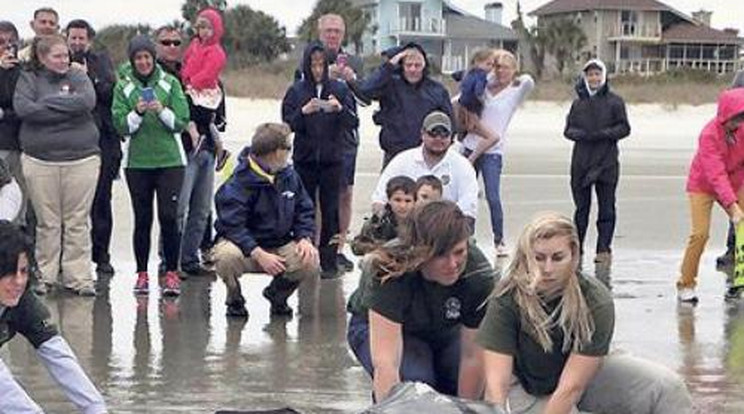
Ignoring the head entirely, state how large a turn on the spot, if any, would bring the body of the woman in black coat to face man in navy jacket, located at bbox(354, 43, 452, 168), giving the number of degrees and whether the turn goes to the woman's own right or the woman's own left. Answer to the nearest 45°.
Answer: approximately 45° to the woman's own right

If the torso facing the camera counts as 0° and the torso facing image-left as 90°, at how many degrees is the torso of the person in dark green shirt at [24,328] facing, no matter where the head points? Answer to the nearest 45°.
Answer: approximately 315°

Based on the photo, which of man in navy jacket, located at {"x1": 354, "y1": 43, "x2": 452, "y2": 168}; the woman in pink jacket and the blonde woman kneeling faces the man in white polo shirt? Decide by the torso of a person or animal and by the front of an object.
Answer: the man in navy jacket

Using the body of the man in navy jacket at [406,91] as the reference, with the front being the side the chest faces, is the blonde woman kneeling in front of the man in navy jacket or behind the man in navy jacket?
in front

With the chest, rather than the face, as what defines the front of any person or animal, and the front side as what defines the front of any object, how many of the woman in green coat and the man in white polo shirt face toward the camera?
2

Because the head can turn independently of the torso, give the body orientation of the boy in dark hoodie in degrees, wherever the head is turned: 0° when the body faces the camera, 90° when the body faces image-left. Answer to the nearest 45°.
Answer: approximately 0°

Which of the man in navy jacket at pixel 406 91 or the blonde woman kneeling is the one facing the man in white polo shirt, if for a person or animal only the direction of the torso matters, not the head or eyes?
the man in navy jacket

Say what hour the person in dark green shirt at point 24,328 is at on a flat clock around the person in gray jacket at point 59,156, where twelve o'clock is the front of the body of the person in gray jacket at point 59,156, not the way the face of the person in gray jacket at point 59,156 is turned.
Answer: the person in dark green shirt at point 24,328 is roughly at 12 o'clock from the person in gray jacket at point 59,156.

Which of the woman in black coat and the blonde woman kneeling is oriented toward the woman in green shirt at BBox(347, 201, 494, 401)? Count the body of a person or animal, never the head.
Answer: the woman in black coat

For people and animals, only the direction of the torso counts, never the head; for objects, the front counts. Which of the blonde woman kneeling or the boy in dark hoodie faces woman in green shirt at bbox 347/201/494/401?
the boy in dark hoodie
